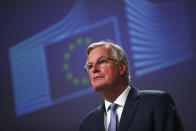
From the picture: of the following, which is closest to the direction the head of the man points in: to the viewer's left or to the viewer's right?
to the viewer's left

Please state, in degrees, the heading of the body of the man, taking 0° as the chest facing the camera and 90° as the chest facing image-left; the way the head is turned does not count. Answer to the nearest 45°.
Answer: approximately 45°
